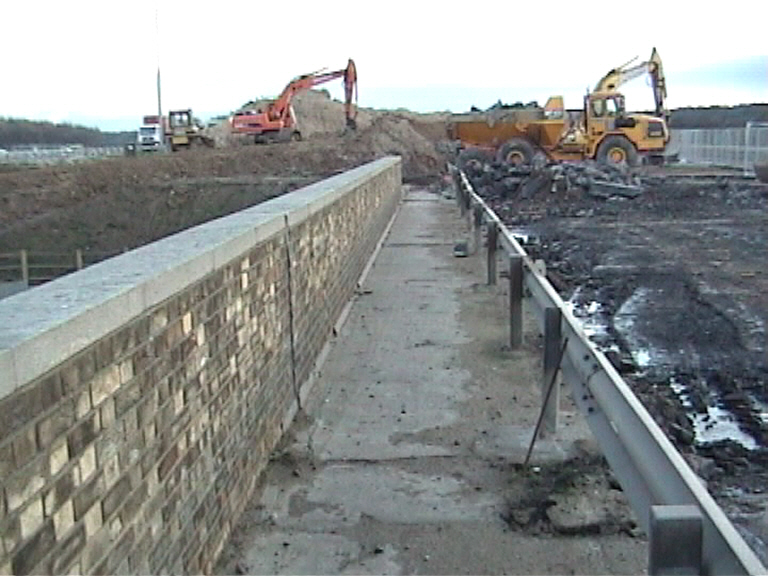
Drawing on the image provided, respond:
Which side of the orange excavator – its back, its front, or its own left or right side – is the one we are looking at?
right

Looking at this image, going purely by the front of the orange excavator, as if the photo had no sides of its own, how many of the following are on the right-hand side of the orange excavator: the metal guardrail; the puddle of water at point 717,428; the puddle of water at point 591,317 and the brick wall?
4

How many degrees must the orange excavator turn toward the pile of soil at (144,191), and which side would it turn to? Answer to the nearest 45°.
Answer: approximately 135° to its right

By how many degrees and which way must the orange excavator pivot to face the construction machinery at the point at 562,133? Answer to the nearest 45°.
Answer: approximately 45° to its right

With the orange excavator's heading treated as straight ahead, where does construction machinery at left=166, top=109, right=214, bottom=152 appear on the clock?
The construction machinery is roughly at 7 o'clock from the orange excavator.

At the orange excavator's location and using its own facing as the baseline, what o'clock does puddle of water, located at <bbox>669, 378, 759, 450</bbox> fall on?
The puddle of water is roughly at 3 o'clock from the orange excavator.

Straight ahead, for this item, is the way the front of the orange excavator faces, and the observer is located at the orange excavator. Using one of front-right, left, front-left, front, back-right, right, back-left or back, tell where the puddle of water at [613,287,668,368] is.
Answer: right

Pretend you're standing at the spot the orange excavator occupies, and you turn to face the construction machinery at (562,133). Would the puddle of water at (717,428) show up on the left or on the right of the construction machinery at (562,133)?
right

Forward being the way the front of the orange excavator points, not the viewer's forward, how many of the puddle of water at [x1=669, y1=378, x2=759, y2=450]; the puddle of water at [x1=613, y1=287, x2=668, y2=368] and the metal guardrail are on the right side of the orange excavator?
3

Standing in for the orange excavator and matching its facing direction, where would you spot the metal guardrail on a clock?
The metal guardrail is roughly at 3 o'clock from the orange excavator.

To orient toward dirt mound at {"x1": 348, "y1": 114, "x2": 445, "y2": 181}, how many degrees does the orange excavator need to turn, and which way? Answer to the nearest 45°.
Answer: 0° — it already faces it

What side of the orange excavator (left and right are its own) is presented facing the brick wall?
right
